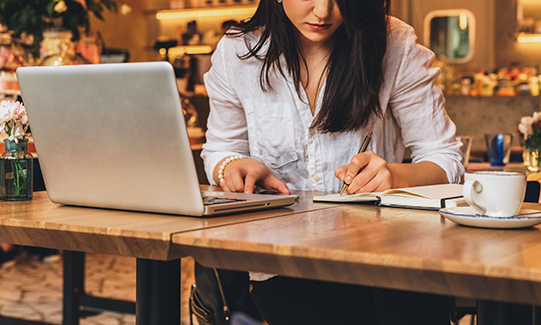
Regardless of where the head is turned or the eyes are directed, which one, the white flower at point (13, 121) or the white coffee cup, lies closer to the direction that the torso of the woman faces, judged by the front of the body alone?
the white coffee cup

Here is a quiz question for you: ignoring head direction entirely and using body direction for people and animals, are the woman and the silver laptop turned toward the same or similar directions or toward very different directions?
very different directions

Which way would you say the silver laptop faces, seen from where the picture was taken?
facing away from the viewer and to the right of the viewer

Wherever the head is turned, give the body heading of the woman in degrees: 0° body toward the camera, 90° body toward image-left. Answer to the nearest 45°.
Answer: approximately 0°

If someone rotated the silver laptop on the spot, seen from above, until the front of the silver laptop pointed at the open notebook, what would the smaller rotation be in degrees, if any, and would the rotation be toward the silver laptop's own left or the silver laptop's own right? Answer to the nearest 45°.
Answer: approximately 45° to the silver laptop's own right

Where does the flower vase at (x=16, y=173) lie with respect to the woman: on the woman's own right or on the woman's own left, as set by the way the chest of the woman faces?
on the woman's own right

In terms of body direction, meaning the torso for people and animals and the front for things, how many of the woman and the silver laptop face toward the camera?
1
